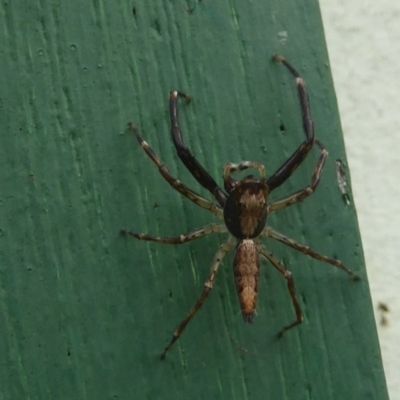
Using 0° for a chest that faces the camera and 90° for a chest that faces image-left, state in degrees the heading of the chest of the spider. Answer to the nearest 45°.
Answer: approximately 180°
